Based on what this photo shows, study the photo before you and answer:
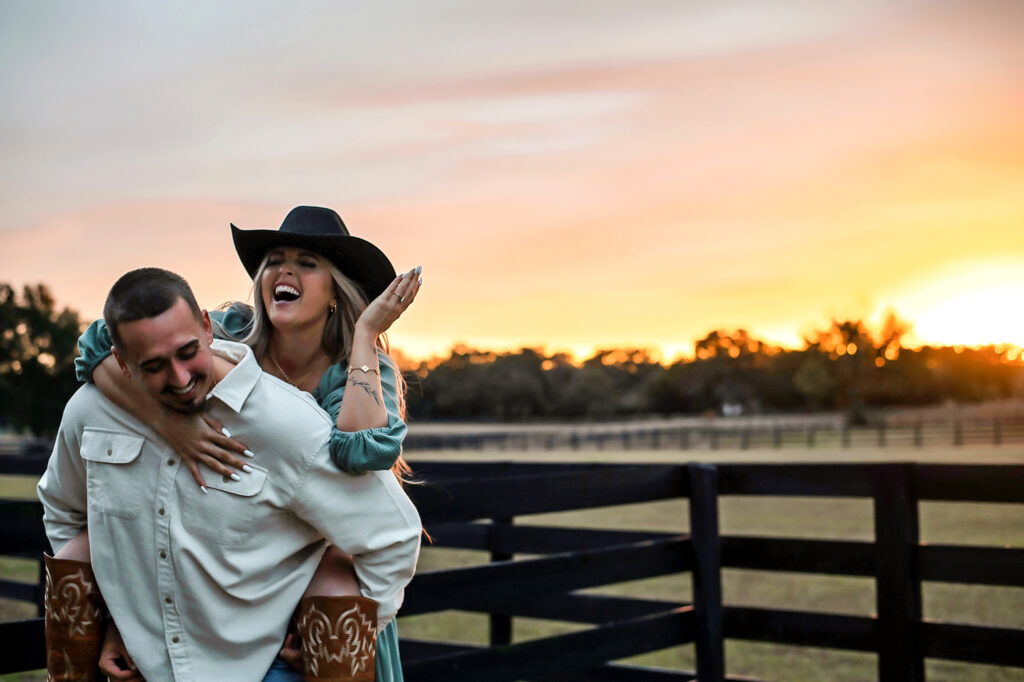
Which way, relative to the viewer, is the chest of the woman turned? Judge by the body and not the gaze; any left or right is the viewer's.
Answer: facing the viewer and to the left of the viewer

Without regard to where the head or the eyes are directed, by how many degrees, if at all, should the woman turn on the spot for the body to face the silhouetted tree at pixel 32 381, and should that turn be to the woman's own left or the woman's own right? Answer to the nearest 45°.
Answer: approximately 135° to the woman's own right
